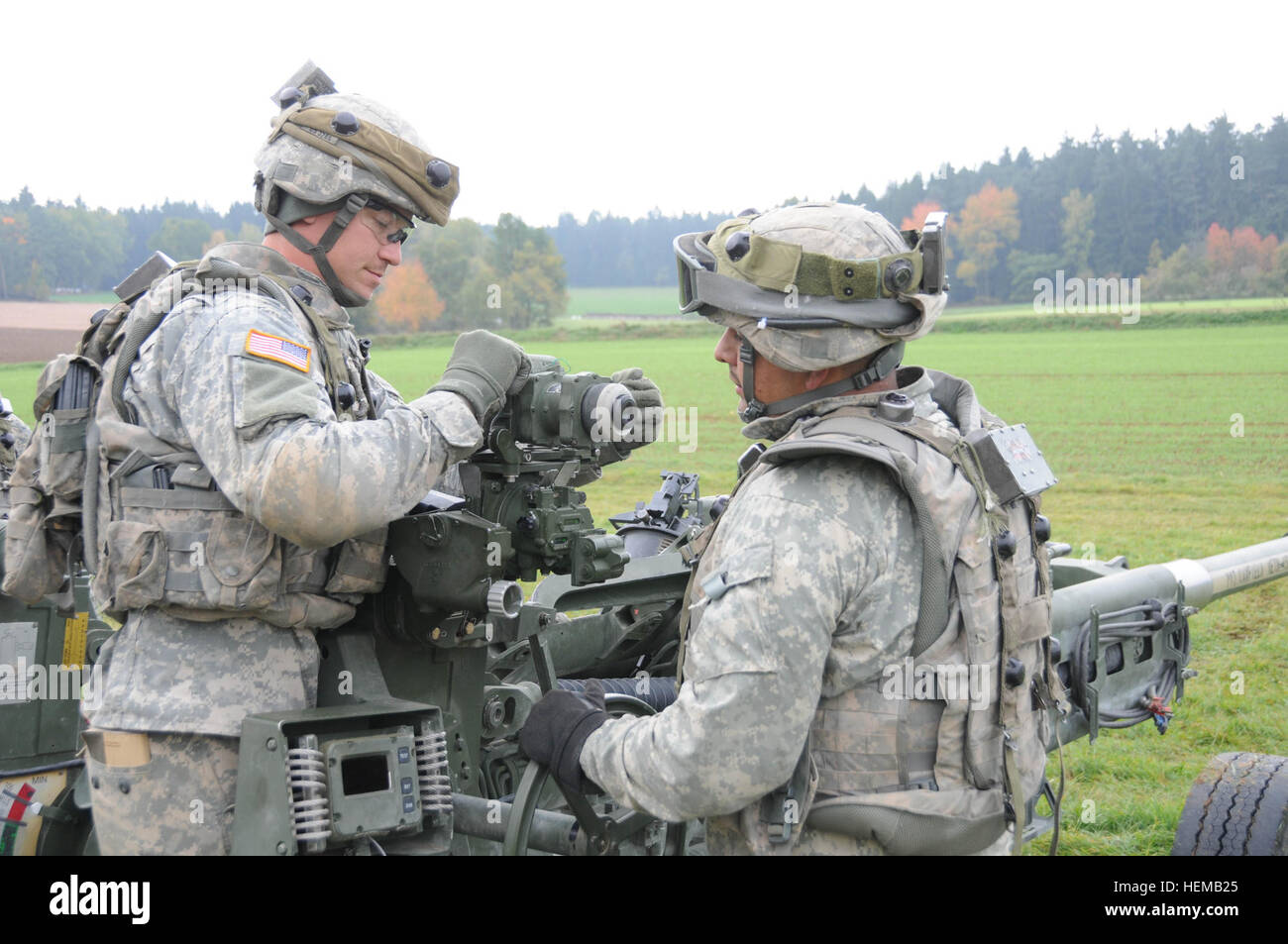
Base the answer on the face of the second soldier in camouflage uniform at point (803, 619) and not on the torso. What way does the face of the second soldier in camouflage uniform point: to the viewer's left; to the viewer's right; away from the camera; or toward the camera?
to the viewer's left

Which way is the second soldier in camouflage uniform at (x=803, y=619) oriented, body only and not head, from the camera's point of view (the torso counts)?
to the viewer's left

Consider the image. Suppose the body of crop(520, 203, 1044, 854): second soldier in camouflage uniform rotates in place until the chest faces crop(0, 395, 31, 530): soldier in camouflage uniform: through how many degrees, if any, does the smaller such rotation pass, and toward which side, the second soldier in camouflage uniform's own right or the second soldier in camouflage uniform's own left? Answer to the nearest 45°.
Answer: approximately 45° to the second soldier in camouflage uniform's own right

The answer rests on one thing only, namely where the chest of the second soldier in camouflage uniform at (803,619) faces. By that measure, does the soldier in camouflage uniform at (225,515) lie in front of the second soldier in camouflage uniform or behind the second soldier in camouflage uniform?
in front

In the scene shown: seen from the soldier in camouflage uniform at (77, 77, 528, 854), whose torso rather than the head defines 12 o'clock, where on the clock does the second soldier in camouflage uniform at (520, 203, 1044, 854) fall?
The second soldier in camouflage uniform is roughly at 1 o'clock from the soldier in camouflage uniform.

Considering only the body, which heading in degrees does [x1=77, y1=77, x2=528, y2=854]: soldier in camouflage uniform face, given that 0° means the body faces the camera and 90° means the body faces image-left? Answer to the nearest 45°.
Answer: approximately 270°

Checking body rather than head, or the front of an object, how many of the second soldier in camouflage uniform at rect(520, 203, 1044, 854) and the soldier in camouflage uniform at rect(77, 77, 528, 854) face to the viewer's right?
1

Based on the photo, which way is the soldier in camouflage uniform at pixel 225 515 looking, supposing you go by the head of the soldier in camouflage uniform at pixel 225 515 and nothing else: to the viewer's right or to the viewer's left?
to the viewer's right

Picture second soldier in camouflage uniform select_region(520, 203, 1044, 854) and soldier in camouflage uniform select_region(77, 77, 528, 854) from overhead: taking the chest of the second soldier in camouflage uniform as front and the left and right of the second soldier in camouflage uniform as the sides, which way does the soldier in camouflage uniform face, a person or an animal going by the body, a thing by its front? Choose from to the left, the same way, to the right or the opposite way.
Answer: the opposite way
